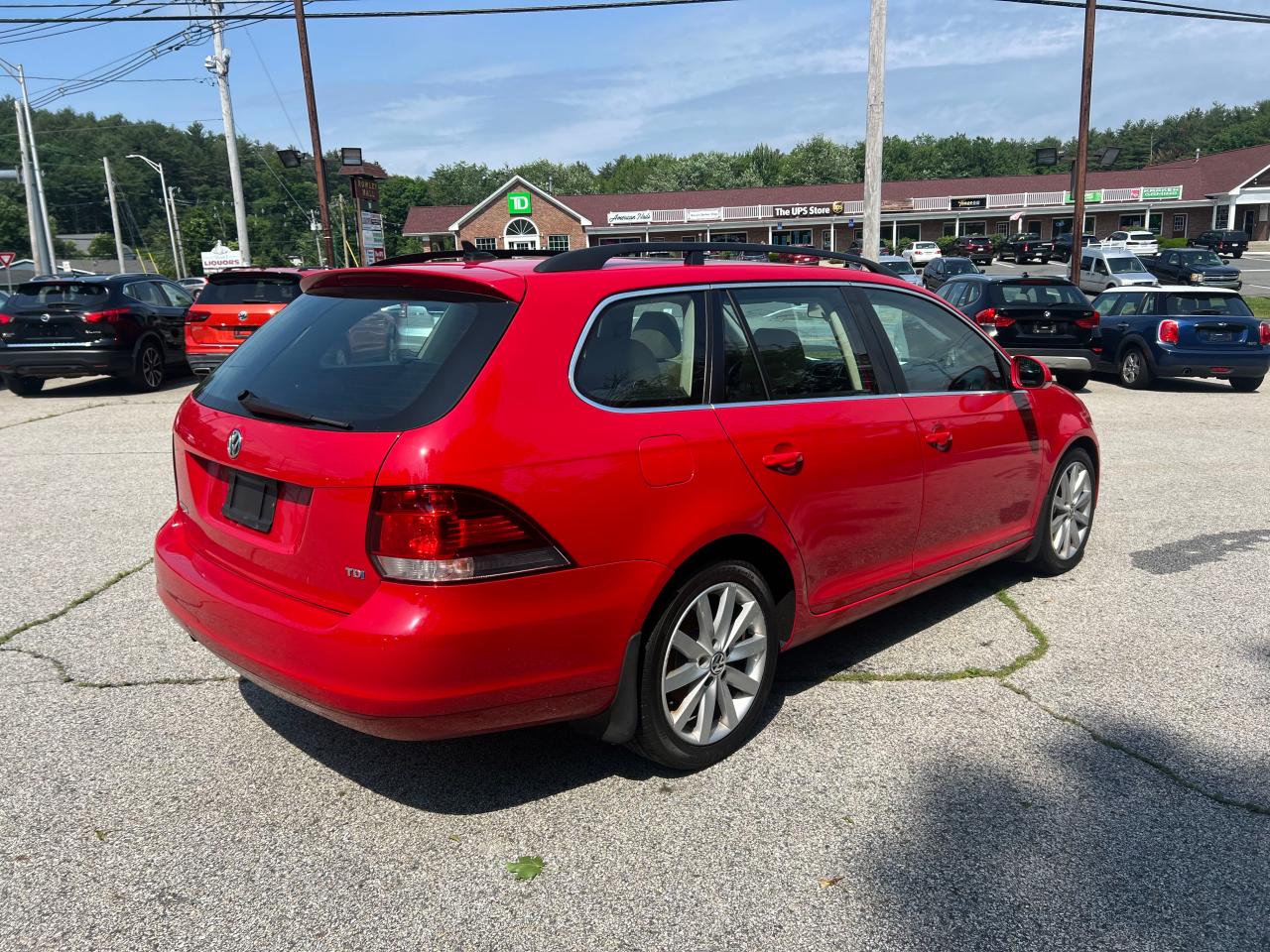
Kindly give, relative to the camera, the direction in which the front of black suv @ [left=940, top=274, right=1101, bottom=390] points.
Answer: facing away from the viewer and to the left of the viewer

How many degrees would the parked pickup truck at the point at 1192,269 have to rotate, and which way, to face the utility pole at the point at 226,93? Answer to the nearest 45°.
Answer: approximately 90° to its right

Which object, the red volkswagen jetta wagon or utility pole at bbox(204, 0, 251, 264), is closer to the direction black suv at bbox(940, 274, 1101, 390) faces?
the utility pole

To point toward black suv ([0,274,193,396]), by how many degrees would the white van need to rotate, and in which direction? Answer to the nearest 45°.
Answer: approximately 90° to its right

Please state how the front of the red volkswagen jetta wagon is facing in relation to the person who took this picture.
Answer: facing away from the viewer and to the right of the viewer

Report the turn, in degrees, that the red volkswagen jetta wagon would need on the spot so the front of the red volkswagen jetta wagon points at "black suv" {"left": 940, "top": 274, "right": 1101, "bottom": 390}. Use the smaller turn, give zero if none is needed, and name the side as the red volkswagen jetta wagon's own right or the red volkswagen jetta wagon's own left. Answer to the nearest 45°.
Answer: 0° — it already faces it

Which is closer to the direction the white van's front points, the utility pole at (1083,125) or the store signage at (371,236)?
the utility pole

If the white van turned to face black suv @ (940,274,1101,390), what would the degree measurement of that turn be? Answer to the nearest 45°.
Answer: approximately 45° to its right
